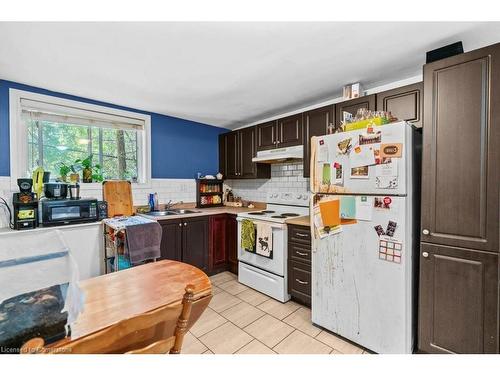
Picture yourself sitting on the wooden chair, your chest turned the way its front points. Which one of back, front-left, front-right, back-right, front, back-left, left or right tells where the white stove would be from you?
right

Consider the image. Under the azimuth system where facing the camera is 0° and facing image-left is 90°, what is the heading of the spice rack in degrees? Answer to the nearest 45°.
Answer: approximately 0°

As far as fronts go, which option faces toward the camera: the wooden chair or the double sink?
the double sink

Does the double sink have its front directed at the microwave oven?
no

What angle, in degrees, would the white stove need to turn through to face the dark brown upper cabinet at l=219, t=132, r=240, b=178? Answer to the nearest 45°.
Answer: approximately 90° to its right

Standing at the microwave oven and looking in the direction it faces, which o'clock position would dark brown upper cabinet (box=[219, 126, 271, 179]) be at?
The dark brown upper cabinet is roughly at 9 o'clock from the microwave oven.

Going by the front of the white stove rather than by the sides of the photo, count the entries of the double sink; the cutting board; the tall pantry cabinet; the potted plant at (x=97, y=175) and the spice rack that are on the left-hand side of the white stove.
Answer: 1

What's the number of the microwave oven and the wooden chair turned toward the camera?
1

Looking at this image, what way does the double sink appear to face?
toward the camera

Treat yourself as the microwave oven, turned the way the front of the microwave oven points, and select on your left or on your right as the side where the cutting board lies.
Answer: on your left

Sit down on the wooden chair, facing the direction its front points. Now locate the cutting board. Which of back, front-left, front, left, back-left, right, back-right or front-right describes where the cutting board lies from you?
front-right

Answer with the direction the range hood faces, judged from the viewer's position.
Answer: facing the viewer and to the left of the viewer

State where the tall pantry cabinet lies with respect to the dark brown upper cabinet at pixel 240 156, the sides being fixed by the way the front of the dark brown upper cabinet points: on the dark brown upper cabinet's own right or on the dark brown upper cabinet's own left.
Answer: on the dark brown upper cabinet's own left

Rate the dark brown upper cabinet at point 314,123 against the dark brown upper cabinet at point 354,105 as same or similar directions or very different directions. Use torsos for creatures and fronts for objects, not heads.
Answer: same or similar directions

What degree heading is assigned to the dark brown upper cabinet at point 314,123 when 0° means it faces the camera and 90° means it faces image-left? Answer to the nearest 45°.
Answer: approximately 45°
